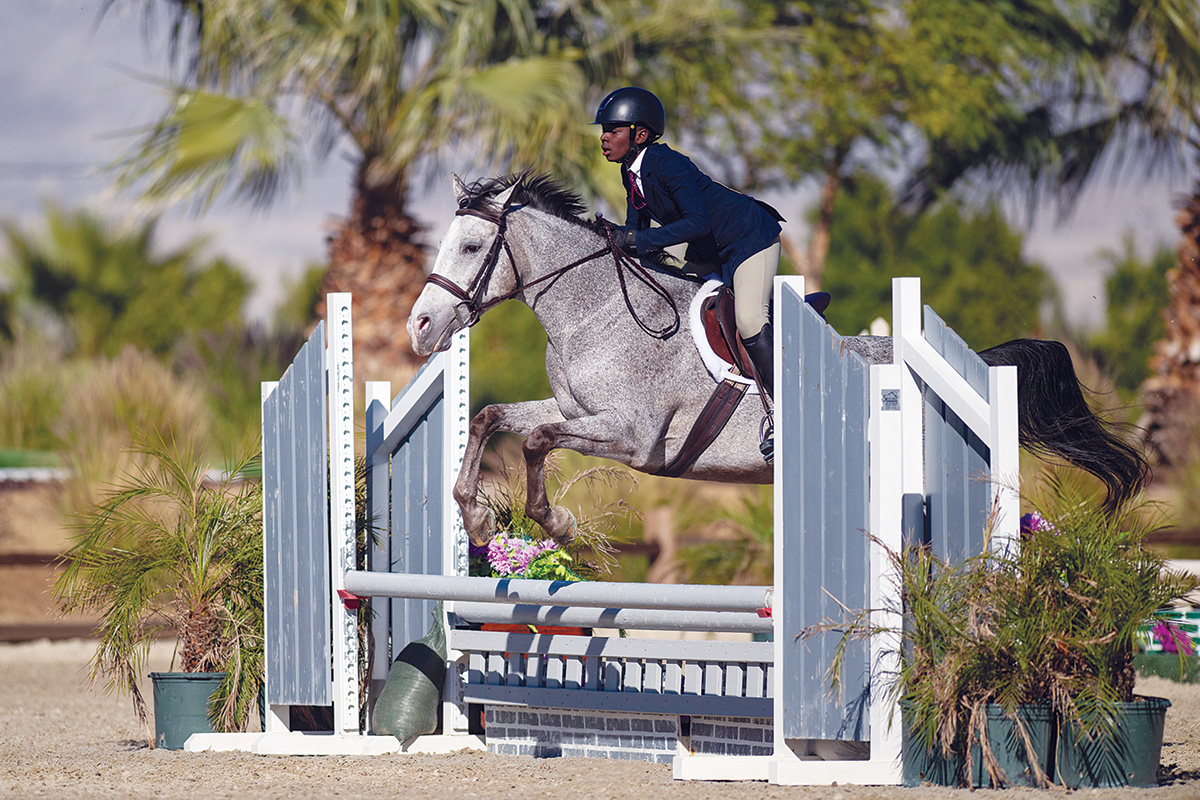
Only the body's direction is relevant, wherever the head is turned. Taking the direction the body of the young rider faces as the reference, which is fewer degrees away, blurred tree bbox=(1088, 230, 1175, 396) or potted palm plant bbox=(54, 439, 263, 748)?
the potted palm plant

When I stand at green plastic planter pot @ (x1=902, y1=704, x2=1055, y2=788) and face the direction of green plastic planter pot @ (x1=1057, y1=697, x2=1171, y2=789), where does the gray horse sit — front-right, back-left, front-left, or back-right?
back-left

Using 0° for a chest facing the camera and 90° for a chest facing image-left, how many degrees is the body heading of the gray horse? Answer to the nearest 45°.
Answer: approximately 90°

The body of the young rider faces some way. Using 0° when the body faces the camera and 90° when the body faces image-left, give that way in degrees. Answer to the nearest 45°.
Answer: approximately 90°

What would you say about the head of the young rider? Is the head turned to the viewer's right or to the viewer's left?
to the viewer's left

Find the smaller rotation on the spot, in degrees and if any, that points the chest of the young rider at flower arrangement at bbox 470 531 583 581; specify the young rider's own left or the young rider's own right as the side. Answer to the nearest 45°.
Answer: approximately 45° to the young rider's own right

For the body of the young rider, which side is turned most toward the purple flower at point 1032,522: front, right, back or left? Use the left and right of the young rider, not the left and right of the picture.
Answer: back

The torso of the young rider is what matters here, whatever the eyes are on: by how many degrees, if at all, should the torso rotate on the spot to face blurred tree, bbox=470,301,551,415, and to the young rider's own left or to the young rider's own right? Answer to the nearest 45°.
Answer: approximately 90° to the young rider's own right

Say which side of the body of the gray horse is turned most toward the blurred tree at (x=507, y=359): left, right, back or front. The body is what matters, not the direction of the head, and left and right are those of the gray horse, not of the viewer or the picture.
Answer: right
